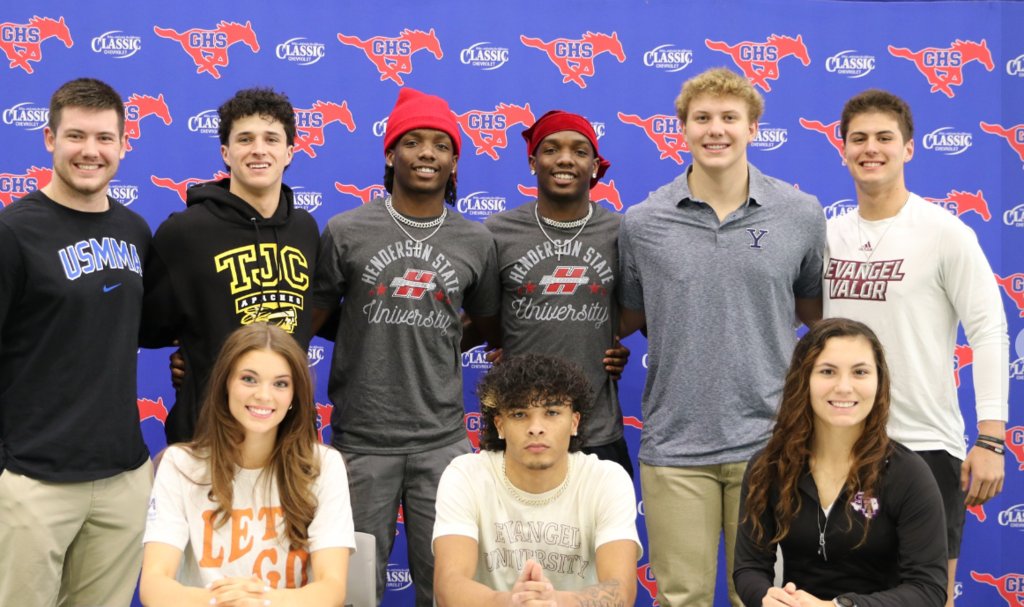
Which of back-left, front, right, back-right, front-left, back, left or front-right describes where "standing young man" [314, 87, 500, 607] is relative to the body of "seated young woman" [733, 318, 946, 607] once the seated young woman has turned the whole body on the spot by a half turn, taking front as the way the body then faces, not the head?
left

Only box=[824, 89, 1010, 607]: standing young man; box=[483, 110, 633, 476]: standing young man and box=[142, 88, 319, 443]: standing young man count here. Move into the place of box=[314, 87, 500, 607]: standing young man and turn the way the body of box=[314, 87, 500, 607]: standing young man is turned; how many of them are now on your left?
2

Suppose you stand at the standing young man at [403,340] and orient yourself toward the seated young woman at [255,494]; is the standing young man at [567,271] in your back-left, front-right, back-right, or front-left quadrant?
back-left

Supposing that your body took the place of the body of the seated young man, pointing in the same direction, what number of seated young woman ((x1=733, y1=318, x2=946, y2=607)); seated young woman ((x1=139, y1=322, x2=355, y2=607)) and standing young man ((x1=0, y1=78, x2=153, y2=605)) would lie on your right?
2

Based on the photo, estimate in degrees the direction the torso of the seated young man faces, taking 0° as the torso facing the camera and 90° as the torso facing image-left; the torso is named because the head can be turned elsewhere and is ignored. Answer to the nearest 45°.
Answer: approximately 0°

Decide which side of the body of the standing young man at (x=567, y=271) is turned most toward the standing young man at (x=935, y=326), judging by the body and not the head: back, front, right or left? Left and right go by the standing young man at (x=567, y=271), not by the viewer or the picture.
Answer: left
